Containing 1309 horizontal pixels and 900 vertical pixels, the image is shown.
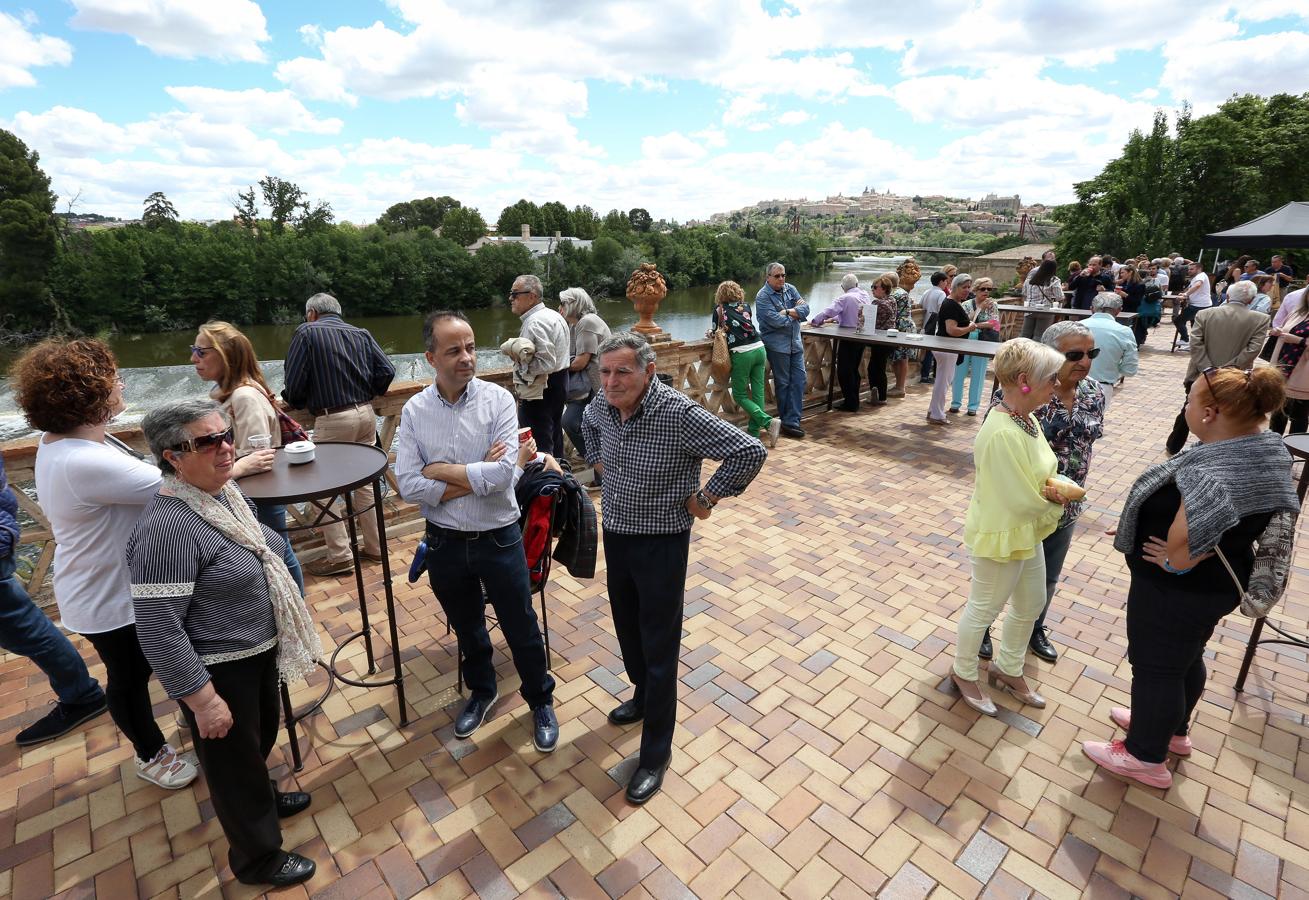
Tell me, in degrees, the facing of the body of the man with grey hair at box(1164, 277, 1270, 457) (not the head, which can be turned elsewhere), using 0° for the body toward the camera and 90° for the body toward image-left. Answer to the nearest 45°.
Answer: approximately 180°

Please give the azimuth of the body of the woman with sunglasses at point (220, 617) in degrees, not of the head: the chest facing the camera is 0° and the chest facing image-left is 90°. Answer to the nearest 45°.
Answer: approximately 270°

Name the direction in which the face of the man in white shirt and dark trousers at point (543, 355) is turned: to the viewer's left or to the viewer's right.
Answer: to the viewer's left

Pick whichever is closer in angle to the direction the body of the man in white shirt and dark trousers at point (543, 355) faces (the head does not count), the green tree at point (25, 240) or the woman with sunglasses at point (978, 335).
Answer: the green tree

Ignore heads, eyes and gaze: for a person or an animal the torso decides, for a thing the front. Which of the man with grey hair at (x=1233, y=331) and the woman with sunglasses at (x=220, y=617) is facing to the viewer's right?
the woman with sunglasses
